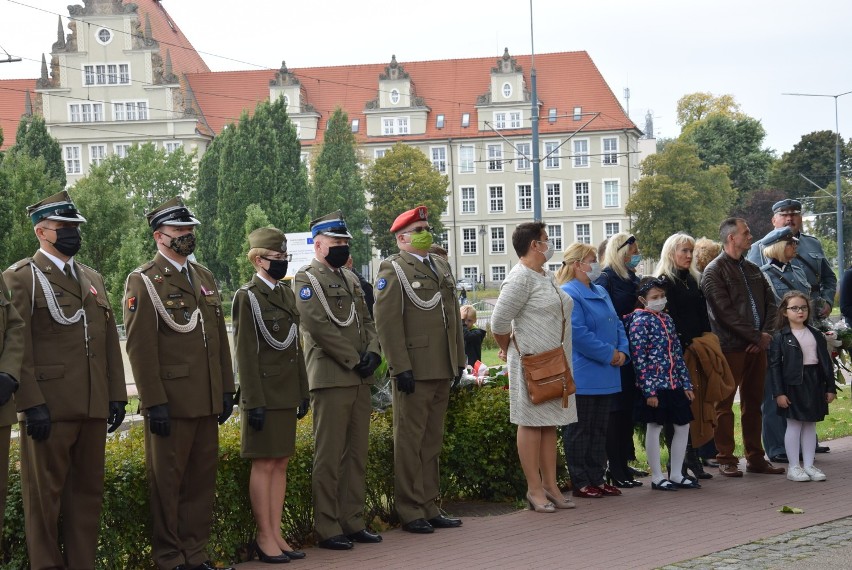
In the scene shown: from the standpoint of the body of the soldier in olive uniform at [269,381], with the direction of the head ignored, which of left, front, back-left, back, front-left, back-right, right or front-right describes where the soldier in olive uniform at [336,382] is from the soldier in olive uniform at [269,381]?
left

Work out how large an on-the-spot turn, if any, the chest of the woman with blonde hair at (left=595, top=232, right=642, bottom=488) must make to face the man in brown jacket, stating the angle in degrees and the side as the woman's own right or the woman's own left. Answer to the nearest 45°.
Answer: approximately 45° to the woman's own left

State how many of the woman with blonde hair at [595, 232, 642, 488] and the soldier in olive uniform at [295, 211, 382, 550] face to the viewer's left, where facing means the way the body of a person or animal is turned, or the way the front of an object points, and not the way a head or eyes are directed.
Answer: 0

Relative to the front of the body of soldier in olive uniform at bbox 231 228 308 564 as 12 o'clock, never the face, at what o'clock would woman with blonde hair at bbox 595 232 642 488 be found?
The woman with blonde hair is roughly at 9 o'clock from the soldier in olive uniform.

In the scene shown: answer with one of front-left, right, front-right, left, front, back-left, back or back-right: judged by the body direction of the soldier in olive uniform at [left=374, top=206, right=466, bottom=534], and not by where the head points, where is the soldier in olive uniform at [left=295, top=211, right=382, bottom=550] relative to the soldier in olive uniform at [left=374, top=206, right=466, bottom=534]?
right

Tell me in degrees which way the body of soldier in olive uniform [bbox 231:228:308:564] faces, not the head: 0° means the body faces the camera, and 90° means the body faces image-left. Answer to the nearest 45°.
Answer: approximately 315°

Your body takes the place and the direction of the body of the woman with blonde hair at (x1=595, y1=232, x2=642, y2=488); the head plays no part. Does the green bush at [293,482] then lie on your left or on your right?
on your right

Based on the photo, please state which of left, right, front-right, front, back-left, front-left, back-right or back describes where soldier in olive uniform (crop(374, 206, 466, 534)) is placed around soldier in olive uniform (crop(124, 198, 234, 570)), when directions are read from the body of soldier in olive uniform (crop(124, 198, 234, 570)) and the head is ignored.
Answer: left

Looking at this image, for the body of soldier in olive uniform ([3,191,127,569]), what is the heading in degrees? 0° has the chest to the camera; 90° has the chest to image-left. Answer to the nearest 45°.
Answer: approximately 315°

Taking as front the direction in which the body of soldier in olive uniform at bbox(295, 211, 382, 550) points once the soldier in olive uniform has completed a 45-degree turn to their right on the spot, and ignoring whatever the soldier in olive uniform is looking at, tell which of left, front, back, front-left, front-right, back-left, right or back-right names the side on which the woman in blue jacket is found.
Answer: back-left

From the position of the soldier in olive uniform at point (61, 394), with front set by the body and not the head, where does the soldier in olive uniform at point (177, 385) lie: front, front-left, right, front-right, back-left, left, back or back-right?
left
